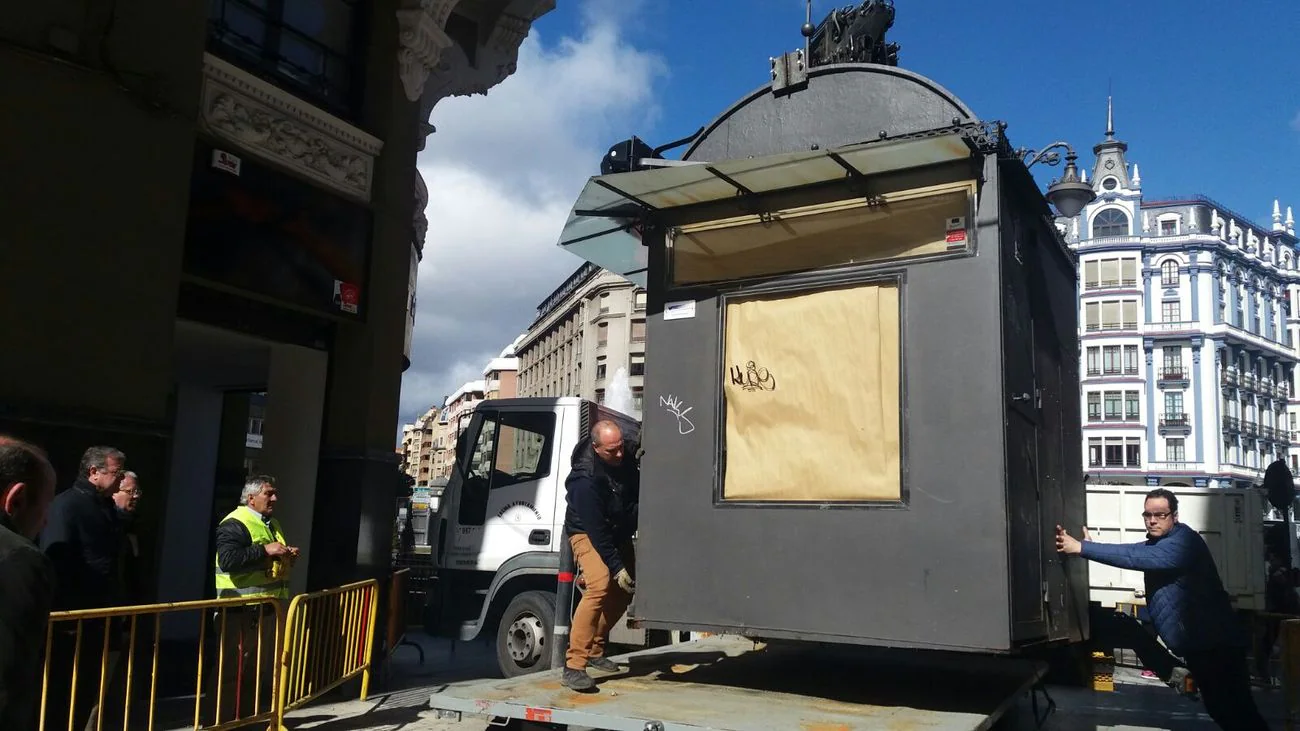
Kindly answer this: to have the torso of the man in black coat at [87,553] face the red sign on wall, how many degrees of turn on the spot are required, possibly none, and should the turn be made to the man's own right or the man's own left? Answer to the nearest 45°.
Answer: approximately 45° to the man's own left

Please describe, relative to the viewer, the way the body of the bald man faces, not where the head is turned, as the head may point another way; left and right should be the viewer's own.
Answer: facing the viewer and to the right of the viewer

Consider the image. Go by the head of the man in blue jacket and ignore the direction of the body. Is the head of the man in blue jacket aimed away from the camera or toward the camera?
toward the camera

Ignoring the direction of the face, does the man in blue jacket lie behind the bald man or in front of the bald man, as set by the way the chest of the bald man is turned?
in front

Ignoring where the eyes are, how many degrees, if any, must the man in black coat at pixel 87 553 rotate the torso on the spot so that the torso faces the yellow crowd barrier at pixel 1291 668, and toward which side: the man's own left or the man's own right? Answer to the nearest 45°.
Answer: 0° — they already face it

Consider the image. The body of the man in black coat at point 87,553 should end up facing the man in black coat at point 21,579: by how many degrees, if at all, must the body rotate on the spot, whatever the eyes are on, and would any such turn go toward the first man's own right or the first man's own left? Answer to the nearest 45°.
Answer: approximately 90° to the first man's own right

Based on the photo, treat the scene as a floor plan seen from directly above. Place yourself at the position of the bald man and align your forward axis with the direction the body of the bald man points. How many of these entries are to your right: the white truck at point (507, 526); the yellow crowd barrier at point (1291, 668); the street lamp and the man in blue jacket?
0

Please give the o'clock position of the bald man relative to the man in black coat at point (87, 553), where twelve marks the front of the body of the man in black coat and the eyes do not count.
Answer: The bald man is roughly at 1 o'clock from the man in black coat.

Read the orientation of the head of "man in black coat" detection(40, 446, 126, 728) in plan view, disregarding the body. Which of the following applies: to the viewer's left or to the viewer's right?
to the viewer's right

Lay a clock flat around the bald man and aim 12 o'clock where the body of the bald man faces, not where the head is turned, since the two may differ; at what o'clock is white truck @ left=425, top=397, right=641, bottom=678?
The white truck is roughly at 7 o'clock from the bald man.

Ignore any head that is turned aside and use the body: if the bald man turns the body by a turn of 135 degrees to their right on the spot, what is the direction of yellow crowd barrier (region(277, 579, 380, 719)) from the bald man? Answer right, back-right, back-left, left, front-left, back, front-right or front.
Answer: front-right

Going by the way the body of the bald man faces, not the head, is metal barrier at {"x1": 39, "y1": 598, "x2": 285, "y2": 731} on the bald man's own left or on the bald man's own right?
on the bald man's own right

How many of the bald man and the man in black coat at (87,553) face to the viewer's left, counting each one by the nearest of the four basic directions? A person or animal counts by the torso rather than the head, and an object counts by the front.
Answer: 0

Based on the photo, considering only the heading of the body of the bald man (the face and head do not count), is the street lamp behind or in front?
in front

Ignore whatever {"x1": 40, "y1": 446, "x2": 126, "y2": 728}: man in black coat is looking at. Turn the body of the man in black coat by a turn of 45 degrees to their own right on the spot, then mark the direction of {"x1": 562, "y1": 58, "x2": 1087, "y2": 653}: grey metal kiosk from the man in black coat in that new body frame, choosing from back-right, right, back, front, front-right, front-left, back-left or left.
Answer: front

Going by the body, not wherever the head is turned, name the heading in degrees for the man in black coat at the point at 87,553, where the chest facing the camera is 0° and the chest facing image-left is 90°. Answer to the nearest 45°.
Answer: approximately 270°

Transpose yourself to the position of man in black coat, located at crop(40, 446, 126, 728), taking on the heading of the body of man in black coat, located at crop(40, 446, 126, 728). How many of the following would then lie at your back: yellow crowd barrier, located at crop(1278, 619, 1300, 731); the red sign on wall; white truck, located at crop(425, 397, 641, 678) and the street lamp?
0

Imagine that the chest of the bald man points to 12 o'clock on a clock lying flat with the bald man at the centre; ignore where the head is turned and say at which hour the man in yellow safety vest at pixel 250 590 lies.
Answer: The man in yellow safety vest is roughly at 5 o'clock from the bald man.
